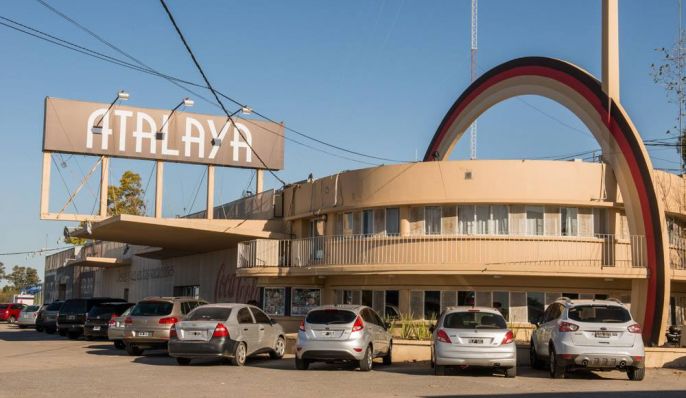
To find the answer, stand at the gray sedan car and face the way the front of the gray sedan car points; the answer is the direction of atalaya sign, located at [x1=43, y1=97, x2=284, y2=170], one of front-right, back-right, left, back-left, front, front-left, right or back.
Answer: front-left

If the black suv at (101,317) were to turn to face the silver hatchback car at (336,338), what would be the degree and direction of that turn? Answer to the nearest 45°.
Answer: approximately 135° to its right

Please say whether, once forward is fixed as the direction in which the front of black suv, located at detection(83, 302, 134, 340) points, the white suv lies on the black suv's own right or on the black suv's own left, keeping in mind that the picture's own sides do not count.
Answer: on the black suv's own right

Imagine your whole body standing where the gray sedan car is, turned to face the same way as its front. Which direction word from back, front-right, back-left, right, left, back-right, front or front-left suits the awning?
front-left

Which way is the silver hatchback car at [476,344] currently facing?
away from the camera

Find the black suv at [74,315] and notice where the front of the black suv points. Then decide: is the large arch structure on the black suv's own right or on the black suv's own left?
on the black suv's own right

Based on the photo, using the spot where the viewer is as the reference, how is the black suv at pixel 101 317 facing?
facing away from the viewer and to the right of the viewer

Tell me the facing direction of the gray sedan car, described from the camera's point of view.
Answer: facing away from the viewer and to the right of the viewer

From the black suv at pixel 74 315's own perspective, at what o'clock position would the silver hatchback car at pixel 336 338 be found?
The silver hatchback car is roughly at 4 o'clock from the black suv.

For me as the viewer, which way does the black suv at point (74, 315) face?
facing away from the viewer and to the right of the viewer

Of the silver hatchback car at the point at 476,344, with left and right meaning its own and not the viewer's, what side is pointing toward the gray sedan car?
left

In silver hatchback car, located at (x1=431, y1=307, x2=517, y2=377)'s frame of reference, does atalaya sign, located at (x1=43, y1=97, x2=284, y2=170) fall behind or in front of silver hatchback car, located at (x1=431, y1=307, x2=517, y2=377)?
in front

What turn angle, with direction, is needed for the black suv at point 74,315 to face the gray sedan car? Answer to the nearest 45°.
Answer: approximately 135° to its right

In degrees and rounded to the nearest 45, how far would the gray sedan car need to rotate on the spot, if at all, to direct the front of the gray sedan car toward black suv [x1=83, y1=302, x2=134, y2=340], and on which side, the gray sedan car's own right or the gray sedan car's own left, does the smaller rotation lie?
approximately 45° to the gray sedan car's own left
